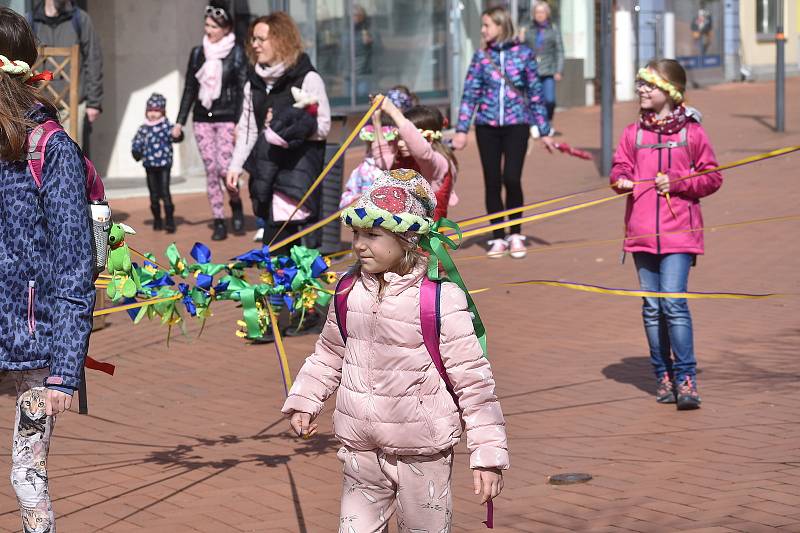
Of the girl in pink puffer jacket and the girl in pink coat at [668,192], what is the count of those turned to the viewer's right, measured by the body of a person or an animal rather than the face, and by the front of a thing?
0

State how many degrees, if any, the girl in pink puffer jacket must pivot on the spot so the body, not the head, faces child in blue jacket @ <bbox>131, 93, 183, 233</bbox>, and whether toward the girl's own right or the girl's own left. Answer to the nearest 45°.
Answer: approximately 135° to the girl's own right

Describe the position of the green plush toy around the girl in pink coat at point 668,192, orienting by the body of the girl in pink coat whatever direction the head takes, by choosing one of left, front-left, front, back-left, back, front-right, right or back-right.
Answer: front-right

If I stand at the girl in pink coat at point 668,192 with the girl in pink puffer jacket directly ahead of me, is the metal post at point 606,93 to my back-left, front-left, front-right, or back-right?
back-right

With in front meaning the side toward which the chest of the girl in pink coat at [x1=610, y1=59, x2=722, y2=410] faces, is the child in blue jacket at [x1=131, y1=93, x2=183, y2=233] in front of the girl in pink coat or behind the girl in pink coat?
behind

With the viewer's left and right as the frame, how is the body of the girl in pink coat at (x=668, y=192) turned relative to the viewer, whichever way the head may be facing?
facing the viewer

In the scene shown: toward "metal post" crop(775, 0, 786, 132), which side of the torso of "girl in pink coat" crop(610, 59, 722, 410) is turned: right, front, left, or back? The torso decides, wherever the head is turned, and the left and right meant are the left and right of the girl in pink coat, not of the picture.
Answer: back

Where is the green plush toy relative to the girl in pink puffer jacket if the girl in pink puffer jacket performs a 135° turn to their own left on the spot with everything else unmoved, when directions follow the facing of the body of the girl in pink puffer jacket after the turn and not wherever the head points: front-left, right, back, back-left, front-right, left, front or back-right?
back-left

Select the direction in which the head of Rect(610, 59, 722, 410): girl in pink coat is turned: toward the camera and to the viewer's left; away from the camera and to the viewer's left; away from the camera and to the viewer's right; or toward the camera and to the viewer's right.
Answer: toward the camera and to the viewer's left

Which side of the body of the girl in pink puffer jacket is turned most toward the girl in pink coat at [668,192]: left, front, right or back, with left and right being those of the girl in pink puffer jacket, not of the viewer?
back

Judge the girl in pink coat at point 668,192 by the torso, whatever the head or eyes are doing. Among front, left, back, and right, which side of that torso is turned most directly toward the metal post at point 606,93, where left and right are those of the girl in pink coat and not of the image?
back
